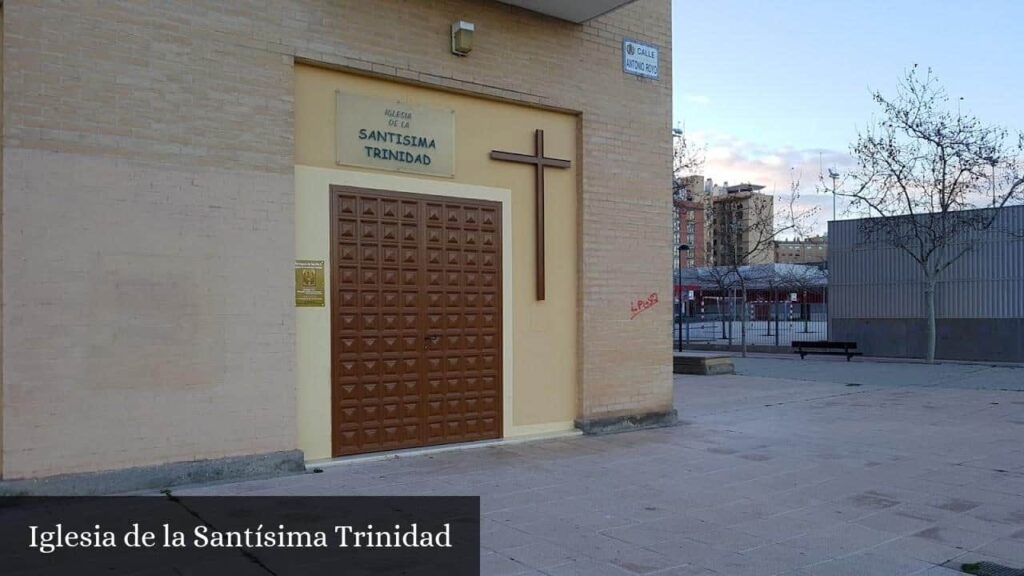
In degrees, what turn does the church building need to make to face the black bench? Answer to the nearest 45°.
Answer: approximately 90° to its left

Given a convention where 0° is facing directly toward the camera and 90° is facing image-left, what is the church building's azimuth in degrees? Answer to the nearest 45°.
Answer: approximately 315°

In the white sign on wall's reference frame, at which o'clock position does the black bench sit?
The black bench is roughly at 8 o'clock from the white sign on wall.

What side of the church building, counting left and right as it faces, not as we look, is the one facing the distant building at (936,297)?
left

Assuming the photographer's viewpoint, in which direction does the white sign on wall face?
facing the viewer and to the right of the viewer

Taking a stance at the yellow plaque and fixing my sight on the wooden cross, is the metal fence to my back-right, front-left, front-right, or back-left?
front-left

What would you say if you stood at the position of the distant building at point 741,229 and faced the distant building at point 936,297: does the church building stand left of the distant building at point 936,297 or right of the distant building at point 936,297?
right

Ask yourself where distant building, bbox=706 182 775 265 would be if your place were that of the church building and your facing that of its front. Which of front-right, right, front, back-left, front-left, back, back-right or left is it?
left

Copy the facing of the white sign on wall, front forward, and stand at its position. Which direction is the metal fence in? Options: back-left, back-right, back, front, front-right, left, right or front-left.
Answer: back-left

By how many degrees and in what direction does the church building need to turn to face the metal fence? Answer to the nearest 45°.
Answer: approximately 90° to its left

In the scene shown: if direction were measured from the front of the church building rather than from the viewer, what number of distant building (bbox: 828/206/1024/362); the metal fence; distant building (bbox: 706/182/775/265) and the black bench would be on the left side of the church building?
4

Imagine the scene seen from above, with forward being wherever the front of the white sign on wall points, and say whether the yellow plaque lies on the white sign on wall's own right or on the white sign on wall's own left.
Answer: on the white sign on wall's own right

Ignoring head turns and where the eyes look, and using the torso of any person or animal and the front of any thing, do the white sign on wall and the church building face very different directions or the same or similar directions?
same or similar directions

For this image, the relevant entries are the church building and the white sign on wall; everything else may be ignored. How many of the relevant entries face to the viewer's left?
0
